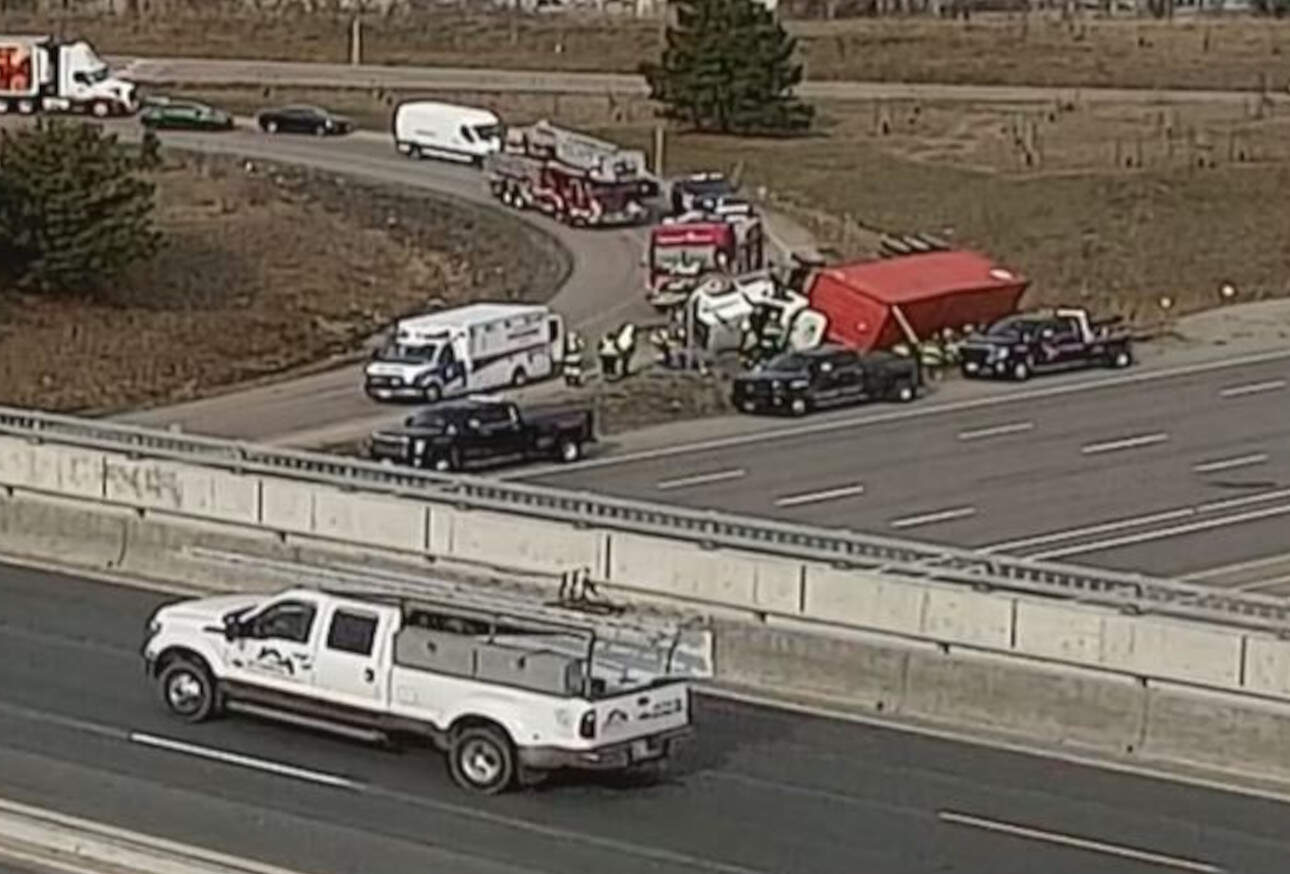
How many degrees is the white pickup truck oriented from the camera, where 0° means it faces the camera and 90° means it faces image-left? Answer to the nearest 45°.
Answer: approximately 135°

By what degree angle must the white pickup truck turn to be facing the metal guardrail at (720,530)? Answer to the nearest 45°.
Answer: approximately 90° to its right
